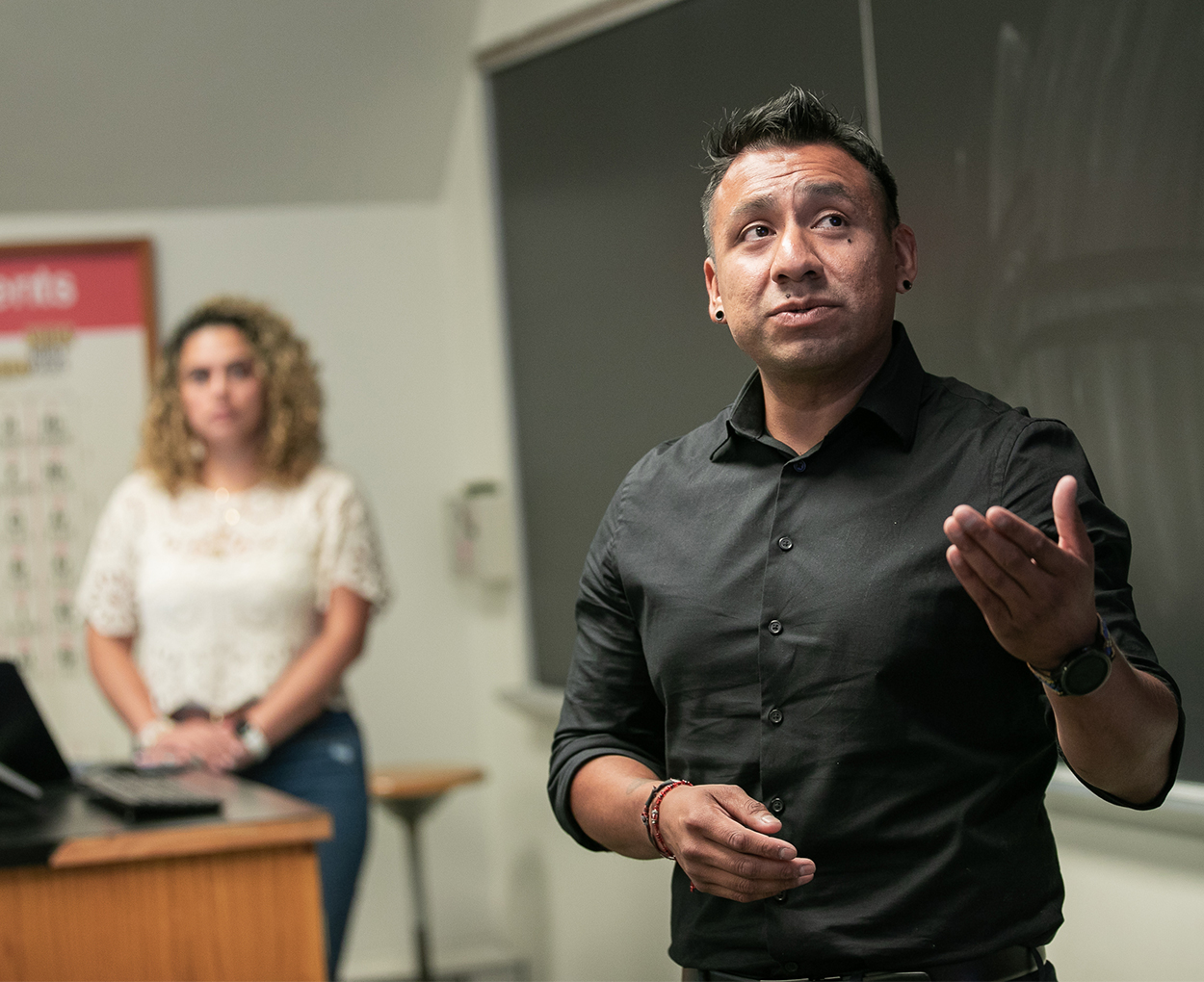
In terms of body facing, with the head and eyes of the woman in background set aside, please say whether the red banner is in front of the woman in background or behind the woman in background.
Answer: behind

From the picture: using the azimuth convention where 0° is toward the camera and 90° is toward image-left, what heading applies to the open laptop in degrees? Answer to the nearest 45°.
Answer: approximately 270°

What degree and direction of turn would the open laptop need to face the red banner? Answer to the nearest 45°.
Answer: approximately 90° to its left

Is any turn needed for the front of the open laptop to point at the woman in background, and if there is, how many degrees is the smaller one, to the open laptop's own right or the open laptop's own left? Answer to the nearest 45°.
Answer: approximately 45° to the open laptop's own left
